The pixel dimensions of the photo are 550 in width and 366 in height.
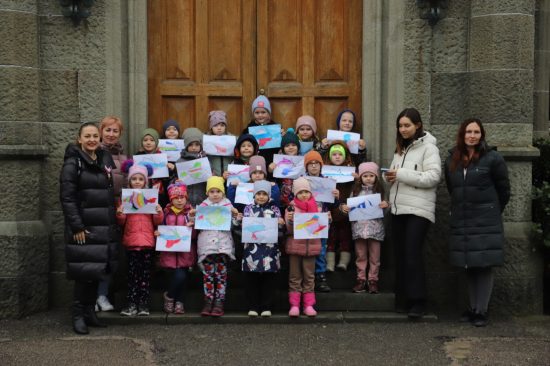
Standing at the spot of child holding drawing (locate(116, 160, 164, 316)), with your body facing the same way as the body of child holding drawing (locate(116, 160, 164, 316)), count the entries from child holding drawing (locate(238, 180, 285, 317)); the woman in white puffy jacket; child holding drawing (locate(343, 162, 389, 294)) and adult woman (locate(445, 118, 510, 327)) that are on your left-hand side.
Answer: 4

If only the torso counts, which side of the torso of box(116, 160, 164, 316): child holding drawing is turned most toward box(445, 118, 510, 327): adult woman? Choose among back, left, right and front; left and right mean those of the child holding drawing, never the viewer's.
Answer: left

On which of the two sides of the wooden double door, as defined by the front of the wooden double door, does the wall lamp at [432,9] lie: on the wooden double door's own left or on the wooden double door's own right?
on the wooden double door's own left

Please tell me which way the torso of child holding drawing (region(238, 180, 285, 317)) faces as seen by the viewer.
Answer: toward the camera

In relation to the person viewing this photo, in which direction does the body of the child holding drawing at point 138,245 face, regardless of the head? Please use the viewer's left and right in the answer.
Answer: facing the viewer

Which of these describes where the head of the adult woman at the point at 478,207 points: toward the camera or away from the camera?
toward the camera

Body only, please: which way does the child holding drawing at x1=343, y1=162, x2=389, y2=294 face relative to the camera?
toward the camera

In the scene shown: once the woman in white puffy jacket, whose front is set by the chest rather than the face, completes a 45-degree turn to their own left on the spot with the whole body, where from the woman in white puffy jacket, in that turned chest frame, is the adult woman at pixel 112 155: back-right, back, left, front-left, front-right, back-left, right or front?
right

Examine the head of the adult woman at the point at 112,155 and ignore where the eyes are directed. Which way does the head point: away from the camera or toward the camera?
toward the camera

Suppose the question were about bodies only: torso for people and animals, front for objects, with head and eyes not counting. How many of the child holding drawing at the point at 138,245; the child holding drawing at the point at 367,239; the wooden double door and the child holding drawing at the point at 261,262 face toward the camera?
4

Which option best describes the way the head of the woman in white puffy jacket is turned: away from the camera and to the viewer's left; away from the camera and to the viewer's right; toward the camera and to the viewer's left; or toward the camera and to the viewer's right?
toward the camera and to the viewer's left

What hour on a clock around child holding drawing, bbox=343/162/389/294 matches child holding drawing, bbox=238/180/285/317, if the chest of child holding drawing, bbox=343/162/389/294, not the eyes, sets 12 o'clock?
child holding drawing, bbox=238/180/285/317 is roughly at 2 o'clock from child holding drawing, bbox=343/162/389/294.

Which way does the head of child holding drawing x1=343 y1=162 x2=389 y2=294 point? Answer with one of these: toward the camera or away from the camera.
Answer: toward the camera

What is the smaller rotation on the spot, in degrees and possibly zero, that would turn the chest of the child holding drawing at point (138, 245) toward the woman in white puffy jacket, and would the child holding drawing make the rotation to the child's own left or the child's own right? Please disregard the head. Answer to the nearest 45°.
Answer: approximately 90° to the child's own left

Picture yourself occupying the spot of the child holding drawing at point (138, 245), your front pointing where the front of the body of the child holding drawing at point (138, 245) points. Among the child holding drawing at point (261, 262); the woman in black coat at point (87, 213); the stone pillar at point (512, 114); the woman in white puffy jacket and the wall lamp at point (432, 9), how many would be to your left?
4

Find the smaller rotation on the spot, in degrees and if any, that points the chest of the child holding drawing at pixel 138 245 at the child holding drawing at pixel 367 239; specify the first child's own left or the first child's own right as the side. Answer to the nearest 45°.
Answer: approximately 90° to the first child's own left
